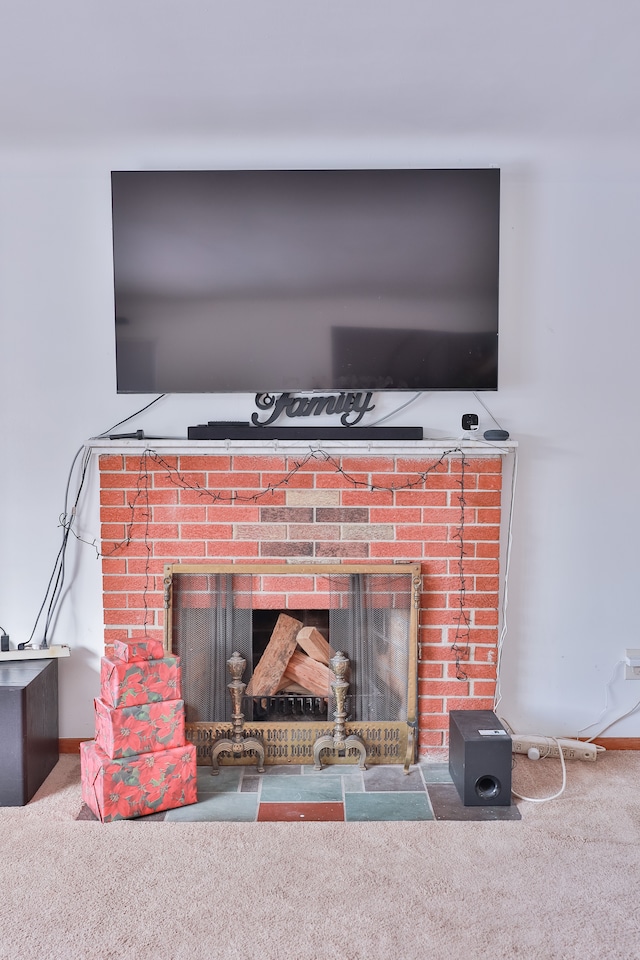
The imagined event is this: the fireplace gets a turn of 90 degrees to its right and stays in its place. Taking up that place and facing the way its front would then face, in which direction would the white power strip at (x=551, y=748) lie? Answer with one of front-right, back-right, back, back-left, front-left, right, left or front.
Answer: back

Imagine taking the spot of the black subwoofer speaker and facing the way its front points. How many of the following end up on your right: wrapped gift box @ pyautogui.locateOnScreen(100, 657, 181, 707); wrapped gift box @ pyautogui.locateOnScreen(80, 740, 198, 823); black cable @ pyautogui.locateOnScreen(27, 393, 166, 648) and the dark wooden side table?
4

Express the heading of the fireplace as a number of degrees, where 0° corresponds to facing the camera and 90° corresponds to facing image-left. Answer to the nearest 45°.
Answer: approximately 0°

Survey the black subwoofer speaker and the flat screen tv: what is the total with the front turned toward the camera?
2

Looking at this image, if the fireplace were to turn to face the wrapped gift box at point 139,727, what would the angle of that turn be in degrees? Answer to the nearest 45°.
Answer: approximately 45° to its right

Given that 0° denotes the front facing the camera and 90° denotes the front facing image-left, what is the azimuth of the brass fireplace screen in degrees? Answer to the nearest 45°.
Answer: approximately 0°
